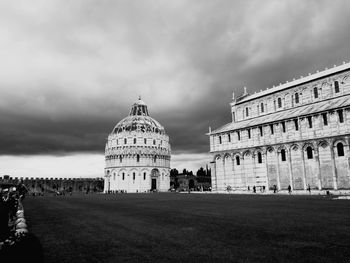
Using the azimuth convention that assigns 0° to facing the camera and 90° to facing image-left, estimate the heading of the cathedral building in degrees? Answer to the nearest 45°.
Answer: approximately 135°
